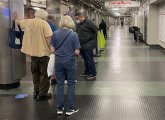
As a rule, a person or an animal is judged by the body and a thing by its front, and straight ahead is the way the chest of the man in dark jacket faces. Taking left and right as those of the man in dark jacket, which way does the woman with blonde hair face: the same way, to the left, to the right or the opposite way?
to the right

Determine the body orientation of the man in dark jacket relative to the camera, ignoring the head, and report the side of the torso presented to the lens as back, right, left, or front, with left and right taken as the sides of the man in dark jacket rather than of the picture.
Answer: left

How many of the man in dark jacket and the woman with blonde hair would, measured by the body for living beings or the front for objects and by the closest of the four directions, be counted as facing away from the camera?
1

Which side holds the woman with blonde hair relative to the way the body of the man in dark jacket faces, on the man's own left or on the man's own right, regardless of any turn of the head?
on the man's own left

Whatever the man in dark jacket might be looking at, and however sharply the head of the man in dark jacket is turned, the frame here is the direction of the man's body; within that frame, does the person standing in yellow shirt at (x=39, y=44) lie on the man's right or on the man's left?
on the man's left

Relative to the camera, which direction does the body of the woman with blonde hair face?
away from the camera
